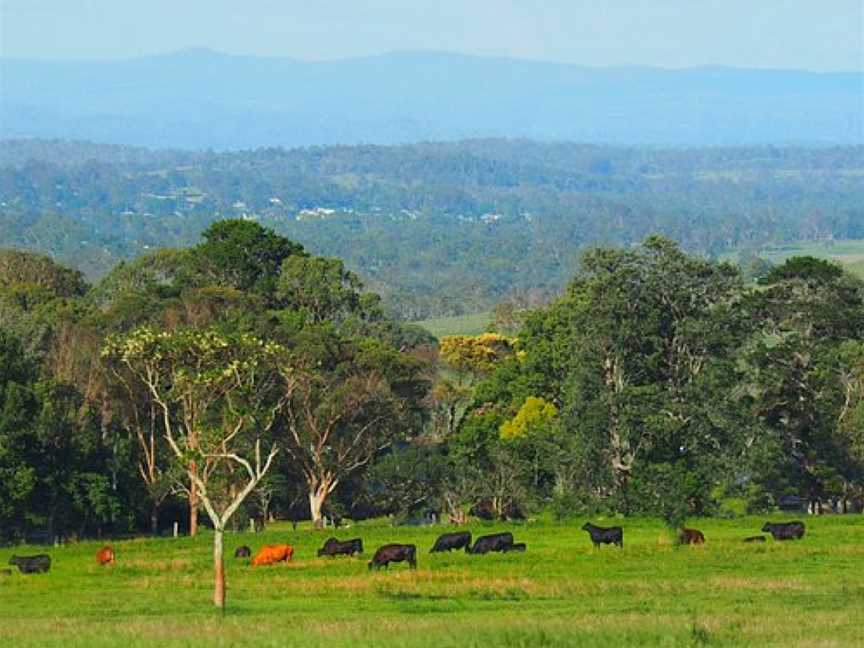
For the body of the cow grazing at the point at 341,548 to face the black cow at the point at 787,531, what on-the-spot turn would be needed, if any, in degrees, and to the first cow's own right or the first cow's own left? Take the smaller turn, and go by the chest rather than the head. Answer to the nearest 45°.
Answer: approximately 180°

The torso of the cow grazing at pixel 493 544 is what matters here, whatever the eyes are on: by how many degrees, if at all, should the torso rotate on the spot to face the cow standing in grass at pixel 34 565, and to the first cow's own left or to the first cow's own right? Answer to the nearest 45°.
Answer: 0° — it already faces it

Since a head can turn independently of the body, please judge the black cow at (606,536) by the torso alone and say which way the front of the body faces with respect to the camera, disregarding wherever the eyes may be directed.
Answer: to the viewer's left

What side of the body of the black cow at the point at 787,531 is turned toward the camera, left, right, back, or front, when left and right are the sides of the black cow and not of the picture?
left

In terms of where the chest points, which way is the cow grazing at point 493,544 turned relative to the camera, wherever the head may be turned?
to the viewer's left

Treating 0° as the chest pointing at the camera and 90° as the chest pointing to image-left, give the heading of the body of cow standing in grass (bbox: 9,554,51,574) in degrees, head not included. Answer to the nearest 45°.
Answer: approximately 90°

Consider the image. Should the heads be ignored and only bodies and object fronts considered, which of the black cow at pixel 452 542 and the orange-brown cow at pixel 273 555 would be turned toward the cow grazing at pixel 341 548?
the black cow

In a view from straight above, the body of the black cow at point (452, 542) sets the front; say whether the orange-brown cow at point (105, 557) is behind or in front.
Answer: in front

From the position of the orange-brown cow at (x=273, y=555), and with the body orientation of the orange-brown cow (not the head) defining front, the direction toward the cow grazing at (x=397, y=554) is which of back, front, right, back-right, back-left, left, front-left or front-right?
back-left

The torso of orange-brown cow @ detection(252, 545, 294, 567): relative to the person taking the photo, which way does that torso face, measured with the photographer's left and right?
facing to the left of the viewer

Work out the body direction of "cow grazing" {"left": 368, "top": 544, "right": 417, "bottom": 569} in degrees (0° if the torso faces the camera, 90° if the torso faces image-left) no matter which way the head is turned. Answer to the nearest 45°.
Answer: approximately 90°

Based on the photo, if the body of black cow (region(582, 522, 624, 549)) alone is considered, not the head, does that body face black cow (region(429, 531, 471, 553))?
yes
